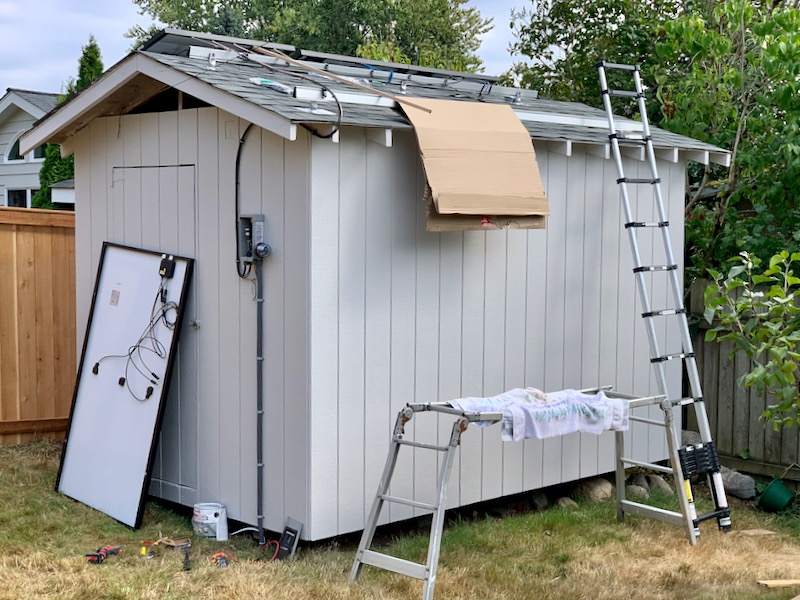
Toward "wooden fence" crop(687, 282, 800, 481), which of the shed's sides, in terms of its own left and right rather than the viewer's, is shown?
back

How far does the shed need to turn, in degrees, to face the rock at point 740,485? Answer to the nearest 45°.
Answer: approximately 180°

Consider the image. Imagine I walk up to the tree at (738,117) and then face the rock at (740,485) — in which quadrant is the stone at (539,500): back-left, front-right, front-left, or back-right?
front-right

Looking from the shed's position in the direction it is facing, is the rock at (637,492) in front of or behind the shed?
behind

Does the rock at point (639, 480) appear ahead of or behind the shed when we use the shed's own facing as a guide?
behind

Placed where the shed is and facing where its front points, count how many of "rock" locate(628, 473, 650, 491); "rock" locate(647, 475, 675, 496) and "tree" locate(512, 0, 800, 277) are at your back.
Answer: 3

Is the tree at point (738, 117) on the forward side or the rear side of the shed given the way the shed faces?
on the rear side

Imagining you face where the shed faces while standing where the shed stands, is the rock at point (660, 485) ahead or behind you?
behind

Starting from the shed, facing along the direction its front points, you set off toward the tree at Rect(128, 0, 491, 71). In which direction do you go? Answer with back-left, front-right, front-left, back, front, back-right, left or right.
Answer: back-right

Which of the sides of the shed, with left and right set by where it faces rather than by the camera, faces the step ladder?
left

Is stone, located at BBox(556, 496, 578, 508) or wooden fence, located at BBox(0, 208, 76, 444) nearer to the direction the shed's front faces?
the wooden fence

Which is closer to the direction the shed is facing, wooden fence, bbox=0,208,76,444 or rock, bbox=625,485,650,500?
the wooden fence
